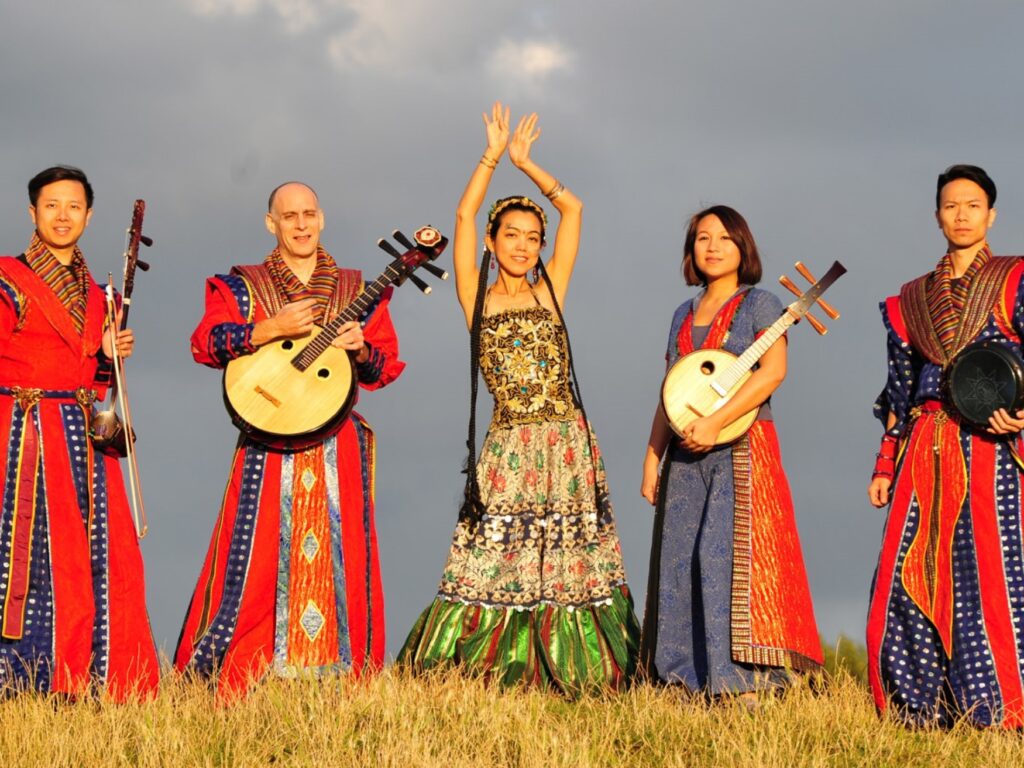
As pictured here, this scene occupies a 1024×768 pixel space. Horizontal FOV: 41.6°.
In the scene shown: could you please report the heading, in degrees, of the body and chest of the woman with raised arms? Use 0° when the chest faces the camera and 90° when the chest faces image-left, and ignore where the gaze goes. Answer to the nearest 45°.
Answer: approximately 0°

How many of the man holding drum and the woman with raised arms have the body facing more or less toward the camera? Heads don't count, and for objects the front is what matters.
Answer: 2

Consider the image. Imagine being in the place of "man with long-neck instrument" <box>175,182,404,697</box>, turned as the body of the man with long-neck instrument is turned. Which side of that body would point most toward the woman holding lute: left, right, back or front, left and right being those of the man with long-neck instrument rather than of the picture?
left

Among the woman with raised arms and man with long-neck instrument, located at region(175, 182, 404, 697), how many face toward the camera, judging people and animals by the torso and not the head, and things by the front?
2

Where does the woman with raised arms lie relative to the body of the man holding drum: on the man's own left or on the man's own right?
on the man's own right

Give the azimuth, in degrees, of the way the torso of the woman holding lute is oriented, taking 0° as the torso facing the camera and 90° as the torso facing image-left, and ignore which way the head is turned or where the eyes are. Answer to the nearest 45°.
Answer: approximately 45°

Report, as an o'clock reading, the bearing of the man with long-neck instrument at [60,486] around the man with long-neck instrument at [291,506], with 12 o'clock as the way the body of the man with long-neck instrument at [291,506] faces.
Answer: the man with long-neck instrument at [60,486] is roughly at 3 o'clock from the man with long-neck instrument at [291,506].

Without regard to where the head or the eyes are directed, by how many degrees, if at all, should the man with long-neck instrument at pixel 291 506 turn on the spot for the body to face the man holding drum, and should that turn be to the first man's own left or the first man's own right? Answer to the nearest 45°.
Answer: approximately 90° to the first man's own left

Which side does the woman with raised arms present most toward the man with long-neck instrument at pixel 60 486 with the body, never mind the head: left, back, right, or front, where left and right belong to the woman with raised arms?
right
